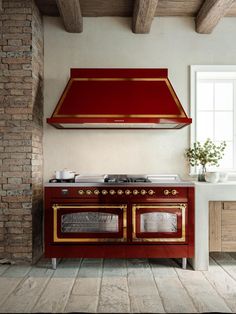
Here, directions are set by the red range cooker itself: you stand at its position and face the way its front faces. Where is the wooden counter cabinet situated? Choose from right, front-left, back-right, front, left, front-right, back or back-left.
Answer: left

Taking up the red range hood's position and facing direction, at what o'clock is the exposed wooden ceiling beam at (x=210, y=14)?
The exposed wooden ceiling beam is roughly at 9 o'clock from the red range hood.

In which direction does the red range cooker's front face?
toward the camera

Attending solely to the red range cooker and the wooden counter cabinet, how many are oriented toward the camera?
2

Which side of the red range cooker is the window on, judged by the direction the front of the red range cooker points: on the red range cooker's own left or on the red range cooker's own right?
on the red range cooker's own left

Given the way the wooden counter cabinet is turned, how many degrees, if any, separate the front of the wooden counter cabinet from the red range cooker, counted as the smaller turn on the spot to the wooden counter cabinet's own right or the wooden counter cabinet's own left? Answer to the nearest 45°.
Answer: approximately 90° to the wooden counter cabinet's own right

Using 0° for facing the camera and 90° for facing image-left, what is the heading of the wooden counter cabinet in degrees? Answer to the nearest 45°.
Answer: approximately 0°

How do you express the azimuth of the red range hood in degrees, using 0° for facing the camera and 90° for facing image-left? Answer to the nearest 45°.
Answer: approximately 0°
